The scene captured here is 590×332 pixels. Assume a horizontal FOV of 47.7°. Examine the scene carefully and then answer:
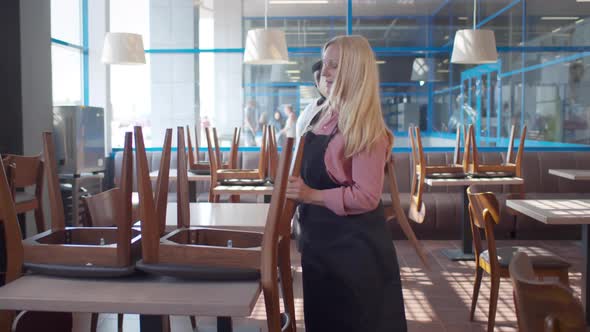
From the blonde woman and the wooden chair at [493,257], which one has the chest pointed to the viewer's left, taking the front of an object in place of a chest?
the blonde woman

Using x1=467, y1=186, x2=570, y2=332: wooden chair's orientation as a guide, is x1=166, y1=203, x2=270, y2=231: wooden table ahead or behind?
behind

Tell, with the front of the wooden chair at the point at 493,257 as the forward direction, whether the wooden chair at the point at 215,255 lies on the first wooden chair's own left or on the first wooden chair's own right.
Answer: on the first wooden chair's own right

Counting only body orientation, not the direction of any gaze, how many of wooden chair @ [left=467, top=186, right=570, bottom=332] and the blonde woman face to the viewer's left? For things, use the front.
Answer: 1

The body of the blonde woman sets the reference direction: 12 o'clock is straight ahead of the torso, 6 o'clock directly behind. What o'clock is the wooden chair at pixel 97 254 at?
The wooden chair is roughly at 11 o'clock from the blonde woman.

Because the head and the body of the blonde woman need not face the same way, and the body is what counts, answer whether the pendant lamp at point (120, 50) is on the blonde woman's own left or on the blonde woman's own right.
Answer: on the blonde woman's own right

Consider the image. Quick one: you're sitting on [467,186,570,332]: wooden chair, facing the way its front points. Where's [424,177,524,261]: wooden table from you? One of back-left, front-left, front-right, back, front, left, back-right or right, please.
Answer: left

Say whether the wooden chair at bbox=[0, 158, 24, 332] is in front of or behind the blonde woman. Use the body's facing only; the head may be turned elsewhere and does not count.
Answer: in front

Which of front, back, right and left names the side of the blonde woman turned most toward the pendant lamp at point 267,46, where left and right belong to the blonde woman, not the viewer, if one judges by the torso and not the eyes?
right

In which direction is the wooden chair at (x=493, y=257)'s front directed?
to the viewer's right

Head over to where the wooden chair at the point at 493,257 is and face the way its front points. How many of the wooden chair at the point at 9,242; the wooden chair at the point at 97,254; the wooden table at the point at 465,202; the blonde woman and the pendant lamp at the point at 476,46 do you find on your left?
2

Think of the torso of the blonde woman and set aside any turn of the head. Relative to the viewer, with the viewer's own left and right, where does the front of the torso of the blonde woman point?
facing to the left of the viewer

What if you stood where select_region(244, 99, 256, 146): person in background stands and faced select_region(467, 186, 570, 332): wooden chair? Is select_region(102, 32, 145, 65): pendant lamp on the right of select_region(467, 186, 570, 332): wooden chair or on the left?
right
